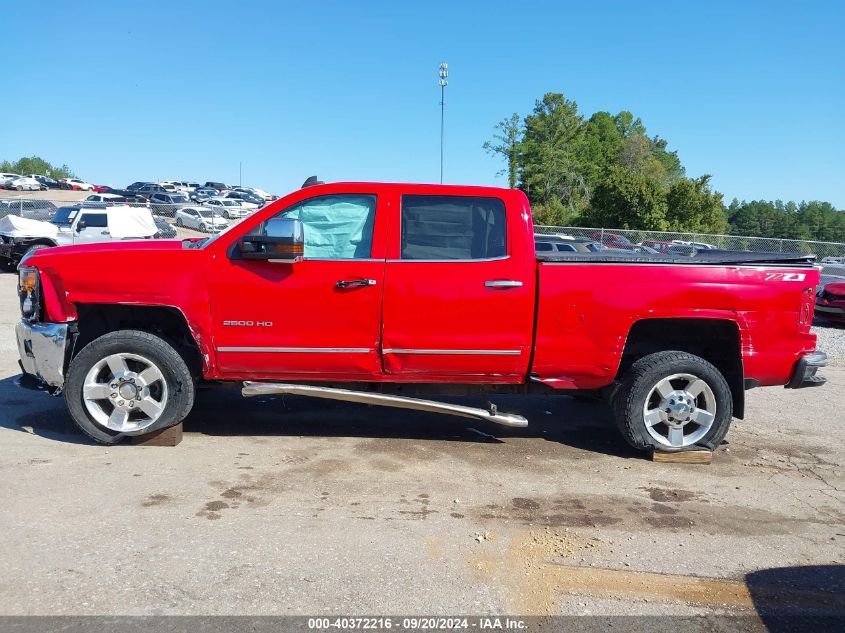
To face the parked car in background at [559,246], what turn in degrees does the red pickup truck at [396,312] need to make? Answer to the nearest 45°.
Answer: approximately 90° to its right

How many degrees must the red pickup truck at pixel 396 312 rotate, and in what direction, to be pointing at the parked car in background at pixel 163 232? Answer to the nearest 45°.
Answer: approximately 45° to its right

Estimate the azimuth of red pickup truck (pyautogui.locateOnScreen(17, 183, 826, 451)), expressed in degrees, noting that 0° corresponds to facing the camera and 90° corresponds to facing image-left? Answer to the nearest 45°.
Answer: approximately 90°

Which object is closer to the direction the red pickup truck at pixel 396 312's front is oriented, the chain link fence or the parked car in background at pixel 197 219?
the parked car in background

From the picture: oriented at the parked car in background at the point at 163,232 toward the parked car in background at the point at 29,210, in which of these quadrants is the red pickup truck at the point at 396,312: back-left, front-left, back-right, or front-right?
back-left

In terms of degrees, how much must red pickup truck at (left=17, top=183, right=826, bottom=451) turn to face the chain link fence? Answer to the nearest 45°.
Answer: approximately 135° to its right

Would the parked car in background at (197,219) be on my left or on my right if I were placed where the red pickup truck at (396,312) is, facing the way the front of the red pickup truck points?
on my right

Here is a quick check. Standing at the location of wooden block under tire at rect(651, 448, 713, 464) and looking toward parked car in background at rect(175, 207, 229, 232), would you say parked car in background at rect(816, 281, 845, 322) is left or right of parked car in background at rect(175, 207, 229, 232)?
right

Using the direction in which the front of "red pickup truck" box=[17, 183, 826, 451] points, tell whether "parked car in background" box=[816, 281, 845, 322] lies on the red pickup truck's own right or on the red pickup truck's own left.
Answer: on the red pickup truck's own right
